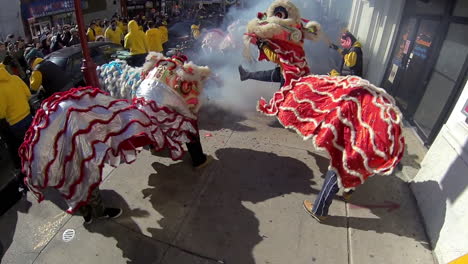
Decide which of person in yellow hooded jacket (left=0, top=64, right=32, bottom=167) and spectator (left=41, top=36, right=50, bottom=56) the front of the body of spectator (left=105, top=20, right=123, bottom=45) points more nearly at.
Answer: the person in yellow hooded jacket

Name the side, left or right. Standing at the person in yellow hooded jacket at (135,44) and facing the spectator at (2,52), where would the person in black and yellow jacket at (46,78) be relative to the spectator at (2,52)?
left

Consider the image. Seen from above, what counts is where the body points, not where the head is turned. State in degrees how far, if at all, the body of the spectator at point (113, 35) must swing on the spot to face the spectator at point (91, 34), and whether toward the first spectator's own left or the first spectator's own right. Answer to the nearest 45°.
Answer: approximately 135° to the first spectator's own right

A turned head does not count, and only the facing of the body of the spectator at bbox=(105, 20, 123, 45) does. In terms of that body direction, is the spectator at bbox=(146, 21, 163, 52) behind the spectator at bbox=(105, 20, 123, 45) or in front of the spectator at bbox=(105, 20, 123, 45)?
in front

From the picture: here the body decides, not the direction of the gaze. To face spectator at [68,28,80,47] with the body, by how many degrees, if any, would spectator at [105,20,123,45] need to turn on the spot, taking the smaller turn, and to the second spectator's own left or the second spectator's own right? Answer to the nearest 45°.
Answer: approximately 90° to the second spectator's own right

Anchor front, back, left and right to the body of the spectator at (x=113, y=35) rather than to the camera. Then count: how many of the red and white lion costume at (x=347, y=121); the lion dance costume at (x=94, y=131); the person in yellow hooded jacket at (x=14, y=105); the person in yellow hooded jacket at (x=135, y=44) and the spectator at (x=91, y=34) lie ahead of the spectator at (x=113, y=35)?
4

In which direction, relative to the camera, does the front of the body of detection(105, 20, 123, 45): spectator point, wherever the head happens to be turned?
toward the camera

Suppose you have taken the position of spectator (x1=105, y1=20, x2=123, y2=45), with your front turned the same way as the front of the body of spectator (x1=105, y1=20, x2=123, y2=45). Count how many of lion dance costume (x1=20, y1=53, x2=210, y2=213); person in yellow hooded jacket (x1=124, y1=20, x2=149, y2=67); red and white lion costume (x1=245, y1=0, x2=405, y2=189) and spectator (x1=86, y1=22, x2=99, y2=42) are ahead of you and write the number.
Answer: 3

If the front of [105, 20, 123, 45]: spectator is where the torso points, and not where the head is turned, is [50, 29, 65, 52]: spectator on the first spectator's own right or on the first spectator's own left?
on the first spectator's own right

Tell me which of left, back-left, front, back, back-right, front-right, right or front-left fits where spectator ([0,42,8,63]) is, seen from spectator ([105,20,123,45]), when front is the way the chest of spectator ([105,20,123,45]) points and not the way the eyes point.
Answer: front-right

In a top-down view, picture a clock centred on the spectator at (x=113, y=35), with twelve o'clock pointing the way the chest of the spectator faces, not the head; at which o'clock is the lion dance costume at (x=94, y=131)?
The lion dance costume is roughly at 12 o'clock from the spectator.

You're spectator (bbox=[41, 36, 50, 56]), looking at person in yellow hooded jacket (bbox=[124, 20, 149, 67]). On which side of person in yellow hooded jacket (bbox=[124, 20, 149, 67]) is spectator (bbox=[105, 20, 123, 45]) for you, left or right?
left

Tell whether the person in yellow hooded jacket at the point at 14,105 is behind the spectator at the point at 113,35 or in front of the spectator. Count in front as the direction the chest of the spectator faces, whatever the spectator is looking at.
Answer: in front

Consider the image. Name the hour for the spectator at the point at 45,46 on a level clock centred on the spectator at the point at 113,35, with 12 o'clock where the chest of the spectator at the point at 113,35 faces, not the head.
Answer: the spectator at the point at 45,46 is roughly at 3 o'clock from the spectator at the point at 113,35.
